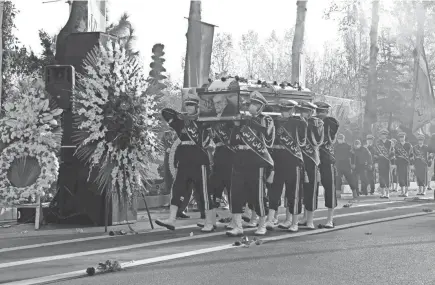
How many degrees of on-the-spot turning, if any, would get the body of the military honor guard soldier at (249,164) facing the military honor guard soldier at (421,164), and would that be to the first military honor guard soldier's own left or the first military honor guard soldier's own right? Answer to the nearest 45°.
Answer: approximately 180°

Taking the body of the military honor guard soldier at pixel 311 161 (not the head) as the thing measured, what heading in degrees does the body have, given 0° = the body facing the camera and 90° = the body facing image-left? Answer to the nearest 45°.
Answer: approximately 45°

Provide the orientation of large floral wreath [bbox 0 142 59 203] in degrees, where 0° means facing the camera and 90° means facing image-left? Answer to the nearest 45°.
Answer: approximately 0°

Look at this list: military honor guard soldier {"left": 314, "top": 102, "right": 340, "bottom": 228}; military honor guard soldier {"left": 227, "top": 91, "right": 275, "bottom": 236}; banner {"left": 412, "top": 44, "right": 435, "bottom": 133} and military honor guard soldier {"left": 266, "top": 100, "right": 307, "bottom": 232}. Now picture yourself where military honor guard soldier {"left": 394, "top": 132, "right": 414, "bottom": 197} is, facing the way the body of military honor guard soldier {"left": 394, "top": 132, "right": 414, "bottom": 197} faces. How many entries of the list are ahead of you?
3

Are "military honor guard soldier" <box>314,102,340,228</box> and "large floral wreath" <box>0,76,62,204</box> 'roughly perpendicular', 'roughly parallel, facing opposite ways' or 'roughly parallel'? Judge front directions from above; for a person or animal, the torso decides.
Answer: roughly perpendicular

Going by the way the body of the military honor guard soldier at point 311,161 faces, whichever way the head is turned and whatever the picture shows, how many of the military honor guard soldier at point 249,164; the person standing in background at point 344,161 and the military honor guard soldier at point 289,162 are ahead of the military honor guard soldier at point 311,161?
2

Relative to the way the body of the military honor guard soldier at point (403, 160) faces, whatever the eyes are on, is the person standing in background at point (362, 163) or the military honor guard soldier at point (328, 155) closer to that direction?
the military honor guard soldier

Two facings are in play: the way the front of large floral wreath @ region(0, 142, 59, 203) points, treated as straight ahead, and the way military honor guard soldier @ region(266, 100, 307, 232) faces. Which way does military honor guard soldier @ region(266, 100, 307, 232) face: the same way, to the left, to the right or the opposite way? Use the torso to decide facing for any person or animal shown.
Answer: to the right

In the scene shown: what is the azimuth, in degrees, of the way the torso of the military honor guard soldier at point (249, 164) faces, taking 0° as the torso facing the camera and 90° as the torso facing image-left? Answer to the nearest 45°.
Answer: approximately 45°
